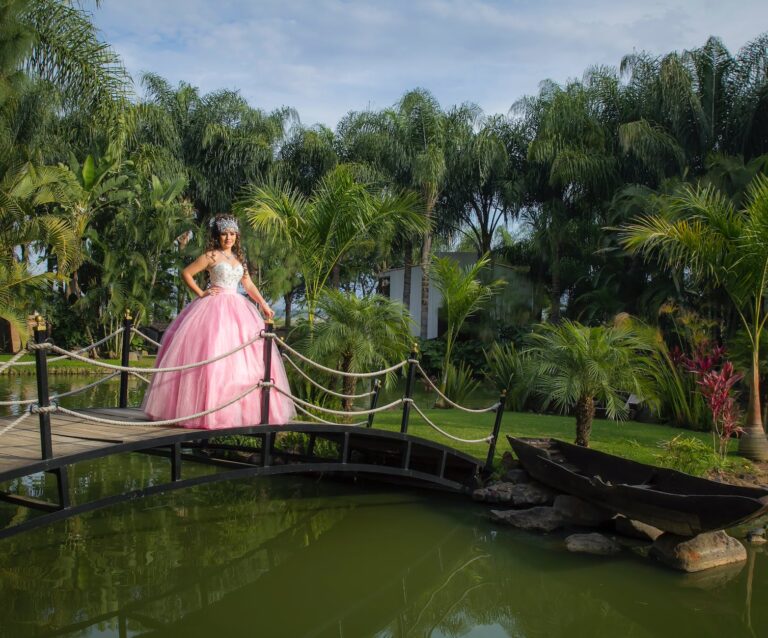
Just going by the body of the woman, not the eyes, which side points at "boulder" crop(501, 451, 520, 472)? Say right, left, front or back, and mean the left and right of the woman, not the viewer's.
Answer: left

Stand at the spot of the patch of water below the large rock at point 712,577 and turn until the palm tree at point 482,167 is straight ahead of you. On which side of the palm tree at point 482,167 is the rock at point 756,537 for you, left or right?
right

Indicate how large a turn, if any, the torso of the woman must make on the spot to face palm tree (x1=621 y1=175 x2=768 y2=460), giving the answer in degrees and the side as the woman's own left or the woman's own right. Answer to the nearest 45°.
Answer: approximately 45° to the woman's own left

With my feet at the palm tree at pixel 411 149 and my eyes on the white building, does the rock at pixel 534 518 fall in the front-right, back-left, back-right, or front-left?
back-right

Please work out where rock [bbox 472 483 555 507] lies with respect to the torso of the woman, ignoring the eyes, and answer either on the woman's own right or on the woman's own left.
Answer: on the woman's own left

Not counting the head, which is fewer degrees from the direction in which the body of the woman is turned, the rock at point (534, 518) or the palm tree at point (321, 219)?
the rock

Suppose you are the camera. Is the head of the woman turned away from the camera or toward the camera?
toward the camera

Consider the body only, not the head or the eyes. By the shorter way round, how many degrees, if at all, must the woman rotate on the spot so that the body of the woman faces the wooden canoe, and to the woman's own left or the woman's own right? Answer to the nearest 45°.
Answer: approximately 45° to the woman's own left

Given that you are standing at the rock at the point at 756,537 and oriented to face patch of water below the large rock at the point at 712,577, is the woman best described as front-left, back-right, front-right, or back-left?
front-right

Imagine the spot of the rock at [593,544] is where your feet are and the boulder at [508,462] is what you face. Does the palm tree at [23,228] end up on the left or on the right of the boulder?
left

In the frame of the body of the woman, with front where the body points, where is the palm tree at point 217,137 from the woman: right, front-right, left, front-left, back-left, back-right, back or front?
back-left

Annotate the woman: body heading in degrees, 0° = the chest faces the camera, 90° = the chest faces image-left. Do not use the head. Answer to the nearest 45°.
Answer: approximately 315°

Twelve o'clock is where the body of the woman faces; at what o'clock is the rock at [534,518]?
The rock is roughly at 10 o'clock from the woman.

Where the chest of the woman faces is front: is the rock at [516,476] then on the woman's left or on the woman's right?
on the woman's left

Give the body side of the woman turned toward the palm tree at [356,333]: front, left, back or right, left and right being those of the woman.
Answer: back
